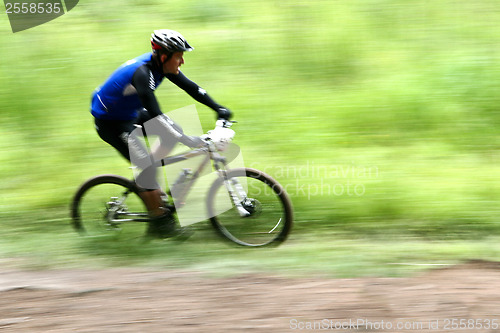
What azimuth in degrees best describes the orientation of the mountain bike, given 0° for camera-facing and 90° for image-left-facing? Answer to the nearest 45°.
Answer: approximately 270°

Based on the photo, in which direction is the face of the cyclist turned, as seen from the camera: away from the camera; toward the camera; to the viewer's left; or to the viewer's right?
to the viewer's right
